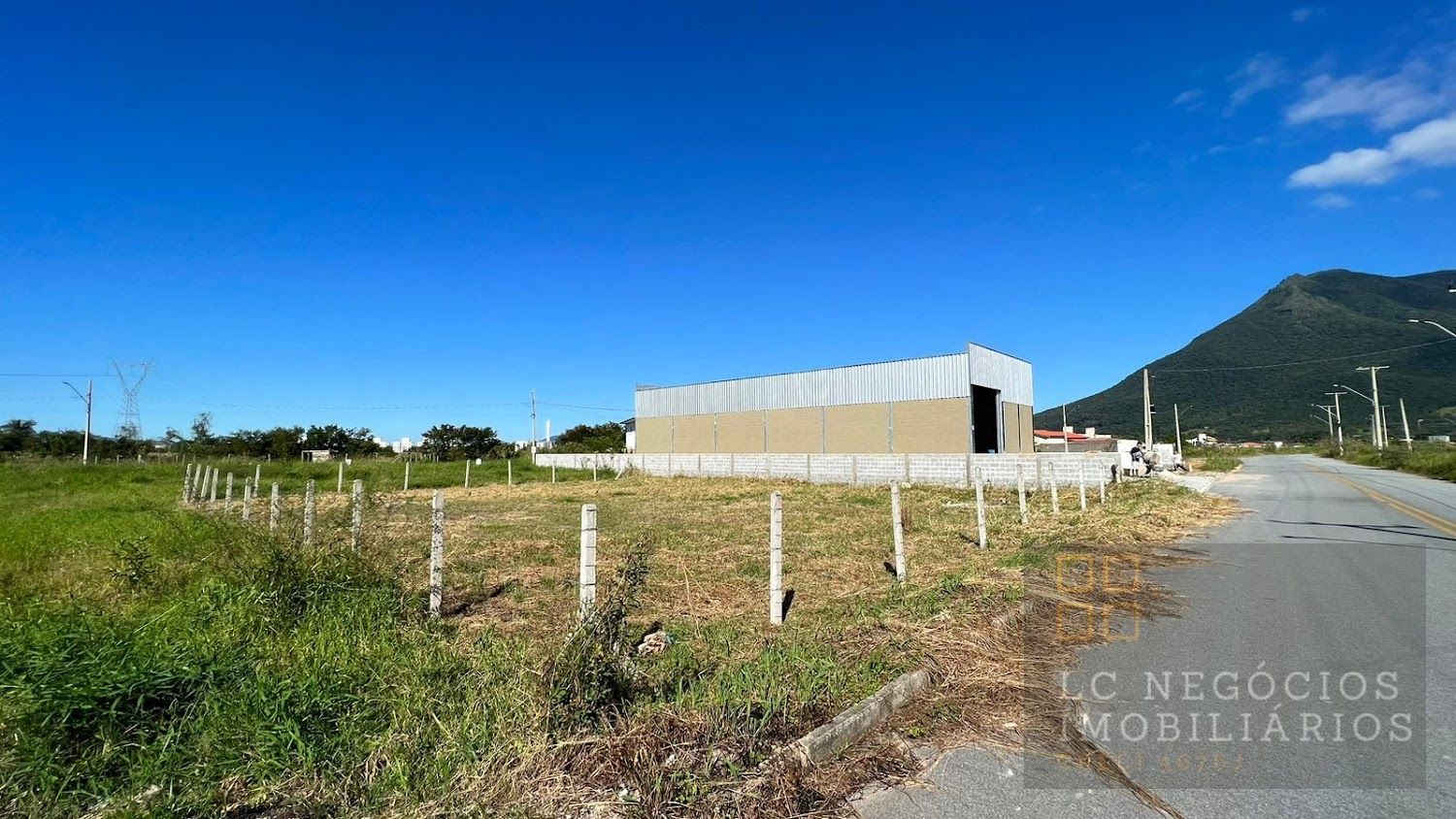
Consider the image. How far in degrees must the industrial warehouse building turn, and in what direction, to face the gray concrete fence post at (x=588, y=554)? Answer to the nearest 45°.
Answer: approximately 45° to its right

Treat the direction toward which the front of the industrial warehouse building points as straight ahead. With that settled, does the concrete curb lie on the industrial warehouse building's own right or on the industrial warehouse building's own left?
on the industrial warehouse building's own right

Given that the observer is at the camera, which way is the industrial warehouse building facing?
facing the viewer and to the right of the viewer

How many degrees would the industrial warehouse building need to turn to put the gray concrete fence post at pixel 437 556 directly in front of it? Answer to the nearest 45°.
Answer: approximately 45° to its right

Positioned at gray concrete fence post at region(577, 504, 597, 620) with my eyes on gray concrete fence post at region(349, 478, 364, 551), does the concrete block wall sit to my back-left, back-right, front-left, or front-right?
front-right

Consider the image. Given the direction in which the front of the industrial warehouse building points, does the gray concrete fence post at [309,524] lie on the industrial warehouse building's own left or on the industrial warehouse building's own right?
on the industrial warehouse building's own right

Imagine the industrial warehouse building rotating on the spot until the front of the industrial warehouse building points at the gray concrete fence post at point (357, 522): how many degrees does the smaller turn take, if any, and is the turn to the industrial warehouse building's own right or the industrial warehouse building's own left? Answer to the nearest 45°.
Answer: approximately 45° to the industrial warehouse building's own right
